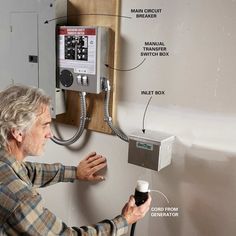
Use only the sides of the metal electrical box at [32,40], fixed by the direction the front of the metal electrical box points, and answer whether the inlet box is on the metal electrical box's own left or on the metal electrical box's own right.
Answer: on the metal electrical box's own left

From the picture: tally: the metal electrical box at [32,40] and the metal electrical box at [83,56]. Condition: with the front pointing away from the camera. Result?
0

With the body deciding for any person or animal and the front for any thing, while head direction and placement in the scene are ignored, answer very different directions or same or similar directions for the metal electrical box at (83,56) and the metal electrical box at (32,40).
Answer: same or similar directions

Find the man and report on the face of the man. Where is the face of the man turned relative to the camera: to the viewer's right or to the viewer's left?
to the viewer's right

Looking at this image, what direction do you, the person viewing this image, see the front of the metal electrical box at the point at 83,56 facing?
facing the viewer and to the left of the viewer
